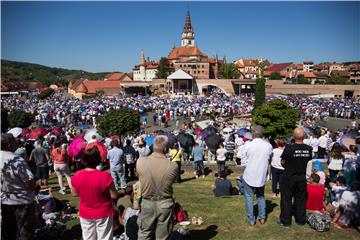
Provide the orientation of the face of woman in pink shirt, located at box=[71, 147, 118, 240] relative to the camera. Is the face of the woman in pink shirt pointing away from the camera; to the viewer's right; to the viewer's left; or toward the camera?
away from the camera

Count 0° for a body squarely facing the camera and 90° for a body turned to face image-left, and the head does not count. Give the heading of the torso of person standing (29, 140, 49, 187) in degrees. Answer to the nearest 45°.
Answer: approximately 180°

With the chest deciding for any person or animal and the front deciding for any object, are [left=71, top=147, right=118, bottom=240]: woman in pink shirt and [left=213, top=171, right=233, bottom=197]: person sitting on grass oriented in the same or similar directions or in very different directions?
same or similar directions

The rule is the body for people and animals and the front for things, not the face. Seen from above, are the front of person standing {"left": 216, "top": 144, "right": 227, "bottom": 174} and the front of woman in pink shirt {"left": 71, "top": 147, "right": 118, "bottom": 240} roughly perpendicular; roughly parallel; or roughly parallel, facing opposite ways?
roughly parallel

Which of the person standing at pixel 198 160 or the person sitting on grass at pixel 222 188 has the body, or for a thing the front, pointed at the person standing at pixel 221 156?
the person sitting on grass

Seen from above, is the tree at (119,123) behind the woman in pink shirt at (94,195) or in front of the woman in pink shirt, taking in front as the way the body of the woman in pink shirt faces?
in front

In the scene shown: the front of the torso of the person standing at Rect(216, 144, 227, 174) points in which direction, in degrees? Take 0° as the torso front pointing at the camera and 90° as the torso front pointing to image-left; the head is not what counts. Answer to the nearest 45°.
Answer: approximately 180°

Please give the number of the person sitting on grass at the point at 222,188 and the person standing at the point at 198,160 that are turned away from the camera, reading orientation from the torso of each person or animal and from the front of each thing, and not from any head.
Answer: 2

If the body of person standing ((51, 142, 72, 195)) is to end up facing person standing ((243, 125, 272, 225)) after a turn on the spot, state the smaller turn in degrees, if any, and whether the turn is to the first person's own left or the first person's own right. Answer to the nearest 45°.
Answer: approximately 135° to the first person's own right

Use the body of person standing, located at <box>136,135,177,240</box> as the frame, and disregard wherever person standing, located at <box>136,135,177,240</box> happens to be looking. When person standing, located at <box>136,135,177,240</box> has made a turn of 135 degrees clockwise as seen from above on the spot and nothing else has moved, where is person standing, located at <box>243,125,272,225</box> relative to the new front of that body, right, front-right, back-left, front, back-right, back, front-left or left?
left

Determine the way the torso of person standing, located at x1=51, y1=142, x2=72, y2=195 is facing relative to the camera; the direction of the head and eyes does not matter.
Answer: away from the camera

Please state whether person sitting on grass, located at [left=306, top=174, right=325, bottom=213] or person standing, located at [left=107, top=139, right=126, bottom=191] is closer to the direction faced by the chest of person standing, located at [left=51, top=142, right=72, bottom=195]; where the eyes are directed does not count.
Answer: the person standing
